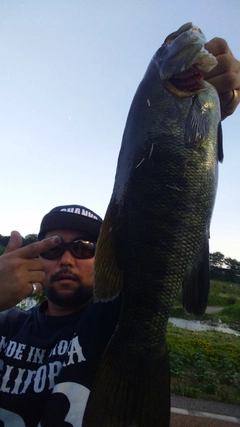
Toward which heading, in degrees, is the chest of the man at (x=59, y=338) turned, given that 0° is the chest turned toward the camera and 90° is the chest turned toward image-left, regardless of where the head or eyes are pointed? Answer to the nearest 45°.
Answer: approximately 0°
